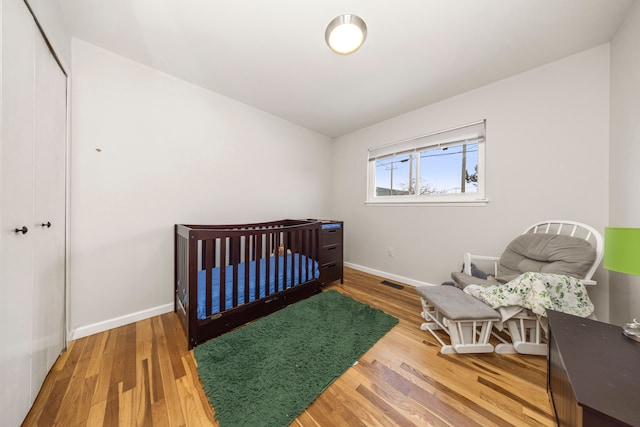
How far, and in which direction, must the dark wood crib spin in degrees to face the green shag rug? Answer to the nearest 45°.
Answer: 0° — it already faces it

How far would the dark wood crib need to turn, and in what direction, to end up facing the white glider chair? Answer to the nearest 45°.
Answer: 0° — it already faces it

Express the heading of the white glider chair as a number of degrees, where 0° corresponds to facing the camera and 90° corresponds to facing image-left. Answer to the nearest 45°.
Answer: approximately 45°

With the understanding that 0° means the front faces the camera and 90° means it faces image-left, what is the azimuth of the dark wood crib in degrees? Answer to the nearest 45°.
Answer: approximately 315°
